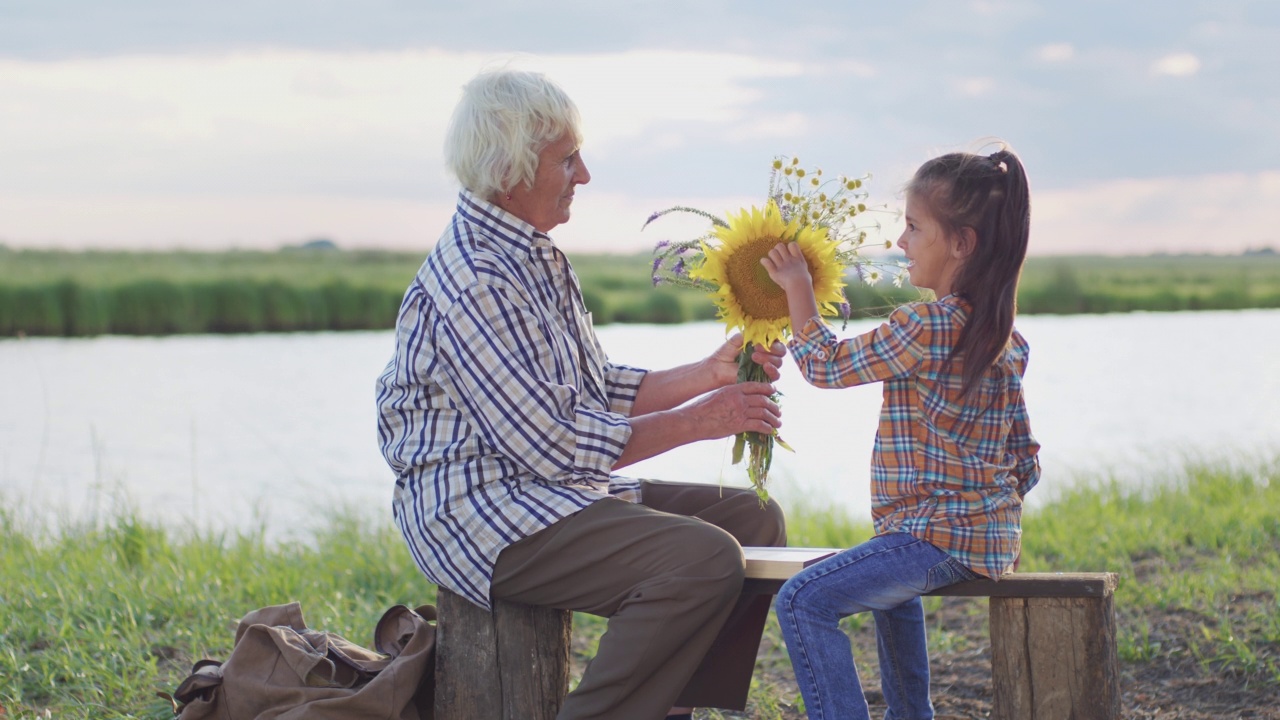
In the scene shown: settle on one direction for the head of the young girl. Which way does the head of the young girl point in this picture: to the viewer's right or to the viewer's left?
to the viewer's left

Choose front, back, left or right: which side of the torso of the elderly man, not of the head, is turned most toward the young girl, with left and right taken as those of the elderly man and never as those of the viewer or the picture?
front

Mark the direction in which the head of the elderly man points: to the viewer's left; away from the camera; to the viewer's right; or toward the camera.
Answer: to the viewer's right

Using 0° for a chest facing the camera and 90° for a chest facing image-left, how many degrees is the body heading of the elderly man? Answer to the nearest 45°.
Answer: approximately 270°
